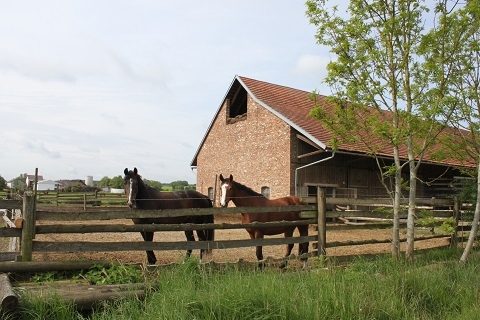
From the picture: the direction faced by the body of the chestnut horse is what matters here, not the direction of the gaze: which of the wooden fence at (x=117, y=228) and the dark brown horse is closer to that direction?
the dark brown horse

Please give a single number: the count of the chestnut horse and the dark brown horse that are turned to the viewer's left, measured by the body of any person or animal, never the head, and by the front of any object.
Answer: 2

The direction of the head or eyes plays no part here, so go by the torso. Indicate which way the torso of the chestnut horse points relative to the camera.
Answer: to the viewer's left

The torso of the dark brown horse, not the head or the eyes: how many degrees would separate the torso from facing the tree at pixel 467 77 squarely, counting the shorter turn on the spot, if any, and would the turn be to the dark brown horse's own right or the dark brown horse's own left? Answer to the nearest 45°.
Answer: approximately 180°

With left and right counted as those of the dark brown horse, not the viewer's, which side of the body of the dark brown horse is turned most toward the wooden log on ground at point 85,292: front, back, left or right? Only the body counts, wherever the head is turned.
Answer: left

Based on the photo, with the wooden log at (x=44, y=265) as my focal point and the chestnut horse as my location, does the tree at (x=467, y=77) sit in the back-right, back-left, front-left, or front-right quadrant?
back-left

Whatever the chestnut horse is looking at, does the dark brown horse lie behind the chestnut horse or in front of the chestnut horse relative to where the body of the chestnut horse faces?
in front

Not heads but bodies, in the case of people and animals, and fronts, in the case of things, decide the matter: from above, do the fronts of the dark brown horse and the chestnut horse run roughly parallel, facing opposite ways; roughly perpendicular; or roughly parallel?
roughly parallel

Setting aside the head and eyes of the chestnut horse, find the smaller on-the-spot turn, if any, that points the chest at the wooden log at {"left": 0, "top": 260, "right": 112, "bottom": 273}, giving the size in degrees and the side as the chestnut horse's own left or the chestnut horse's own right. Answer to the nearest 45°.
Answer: approximately 45° to the chestnut horse's own left

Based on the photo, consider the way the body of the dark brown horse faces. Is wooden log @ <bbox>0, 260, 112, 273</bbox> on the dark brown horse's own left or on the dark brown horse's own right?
on the dark brown horse's own left

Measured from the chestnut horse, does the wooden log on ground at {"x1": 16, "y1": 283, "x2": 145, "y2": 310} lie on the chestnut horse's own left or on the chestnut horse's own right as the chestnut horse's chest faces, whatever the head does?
on the chestnut horse's own left

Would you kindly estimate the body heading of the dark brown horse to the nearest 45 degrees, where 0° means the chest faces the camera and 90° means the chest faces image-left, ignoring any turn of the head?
approximately 90°

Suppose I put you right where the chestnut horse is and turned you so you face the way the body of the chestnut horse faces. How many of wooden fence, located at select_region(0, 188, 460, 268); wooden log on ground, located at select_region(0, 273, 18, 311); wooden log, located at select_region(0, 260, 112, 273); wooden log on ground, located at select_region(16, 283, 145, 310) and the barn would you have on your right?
1
